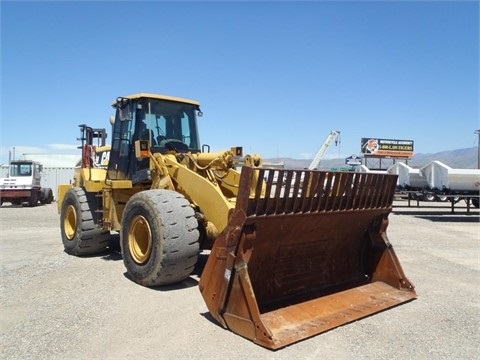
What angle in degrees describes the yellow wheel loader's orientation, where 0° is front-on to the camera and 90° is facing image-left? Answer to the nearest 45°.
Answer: approximately 315°

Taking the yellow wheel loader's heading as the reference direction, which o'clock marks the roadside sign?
The roadside sign is roughly at 8 o'clock from the yellow wheel loader.
